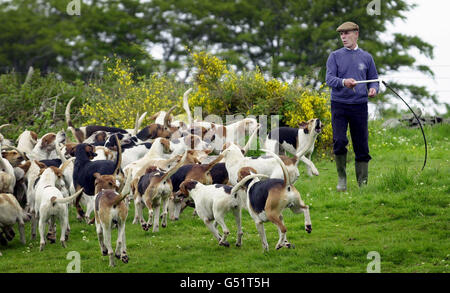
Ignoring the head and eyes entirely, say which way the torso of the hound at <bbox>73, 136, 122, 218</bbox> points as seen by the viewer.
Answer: to the viewer's left

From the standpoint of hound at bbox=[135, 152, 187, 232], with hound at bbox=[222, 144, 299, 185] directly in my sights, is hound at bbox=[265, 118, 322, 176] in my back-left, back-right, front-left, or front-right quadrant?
front-left

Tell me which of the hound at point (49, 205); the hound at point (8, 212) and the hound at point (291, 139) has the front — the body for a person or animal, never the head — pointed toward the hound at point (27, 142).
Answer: the hound at point (49, 205)

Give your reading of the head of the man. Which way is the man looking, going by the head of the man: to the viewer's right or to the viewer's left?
to the viewer's left

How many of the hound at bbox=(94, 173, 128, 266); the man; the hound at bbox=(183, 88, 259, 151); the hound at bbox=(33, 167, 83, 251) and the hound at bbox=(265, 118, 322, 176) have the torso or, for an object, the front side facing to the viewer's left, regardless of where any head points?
0

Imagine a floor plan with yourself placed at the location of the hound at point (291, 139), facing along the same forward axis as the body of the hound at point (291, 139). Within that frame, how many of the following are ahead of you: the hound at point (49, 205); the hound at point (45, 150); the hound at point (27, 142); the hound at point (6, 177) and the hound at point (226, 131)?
0

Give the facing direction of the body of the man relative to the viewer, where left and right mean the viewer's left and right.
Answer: facing the viewer

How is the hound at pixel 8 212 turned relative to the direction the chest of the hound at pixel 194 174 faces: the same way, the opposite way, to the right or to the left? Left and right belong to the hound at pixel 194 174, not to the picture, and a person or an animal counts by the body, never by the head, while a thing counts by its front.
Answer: the same way

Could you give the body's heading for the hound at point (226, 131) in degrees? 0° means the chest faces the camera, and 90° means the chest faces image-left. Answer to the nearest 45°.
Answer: approximately 270°

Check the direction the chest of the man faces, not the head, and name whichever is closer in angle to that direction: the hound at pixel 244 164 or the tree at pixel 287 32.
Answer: the hound

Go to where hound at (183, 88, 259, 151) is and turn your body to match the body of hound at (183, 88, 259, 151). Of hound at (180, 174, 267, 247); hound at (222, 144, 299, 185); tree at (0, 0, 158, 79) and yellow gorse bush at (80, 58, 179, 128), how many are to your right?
2

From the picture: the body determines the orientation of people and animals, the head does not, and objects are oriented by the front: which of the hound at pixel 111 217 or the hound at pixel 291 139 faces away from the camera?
the hound at pixel 111 217

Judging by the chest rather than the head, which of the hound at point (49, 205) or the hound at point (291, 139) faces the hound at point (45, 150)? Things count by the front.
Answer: the hound at point (49, 205)

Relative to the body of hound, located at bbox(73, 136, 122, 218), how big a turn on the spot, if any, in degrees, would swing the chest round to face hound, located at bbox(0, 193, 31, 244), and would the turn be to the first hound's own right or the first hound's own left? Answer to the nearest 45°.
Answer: approximately 45° to the first hound's own left

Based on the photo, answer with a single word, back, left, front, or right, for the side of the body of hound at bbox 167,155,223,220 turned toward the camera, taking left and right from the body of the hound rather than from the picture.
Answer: left

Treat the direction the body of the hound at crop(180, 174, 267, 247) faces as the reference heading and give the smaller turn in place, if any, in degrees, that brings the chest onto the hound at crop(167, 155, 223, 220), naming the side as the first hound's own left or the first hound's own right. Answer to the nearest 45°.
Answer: approximately 45° to the first hound's own right

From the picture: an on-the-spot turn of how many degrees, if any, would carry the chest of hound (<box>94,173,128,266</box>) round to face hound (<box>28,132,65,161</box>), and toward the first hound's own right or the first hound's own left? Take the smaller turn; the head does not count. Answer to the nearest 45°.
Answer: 0° — it already faces it
